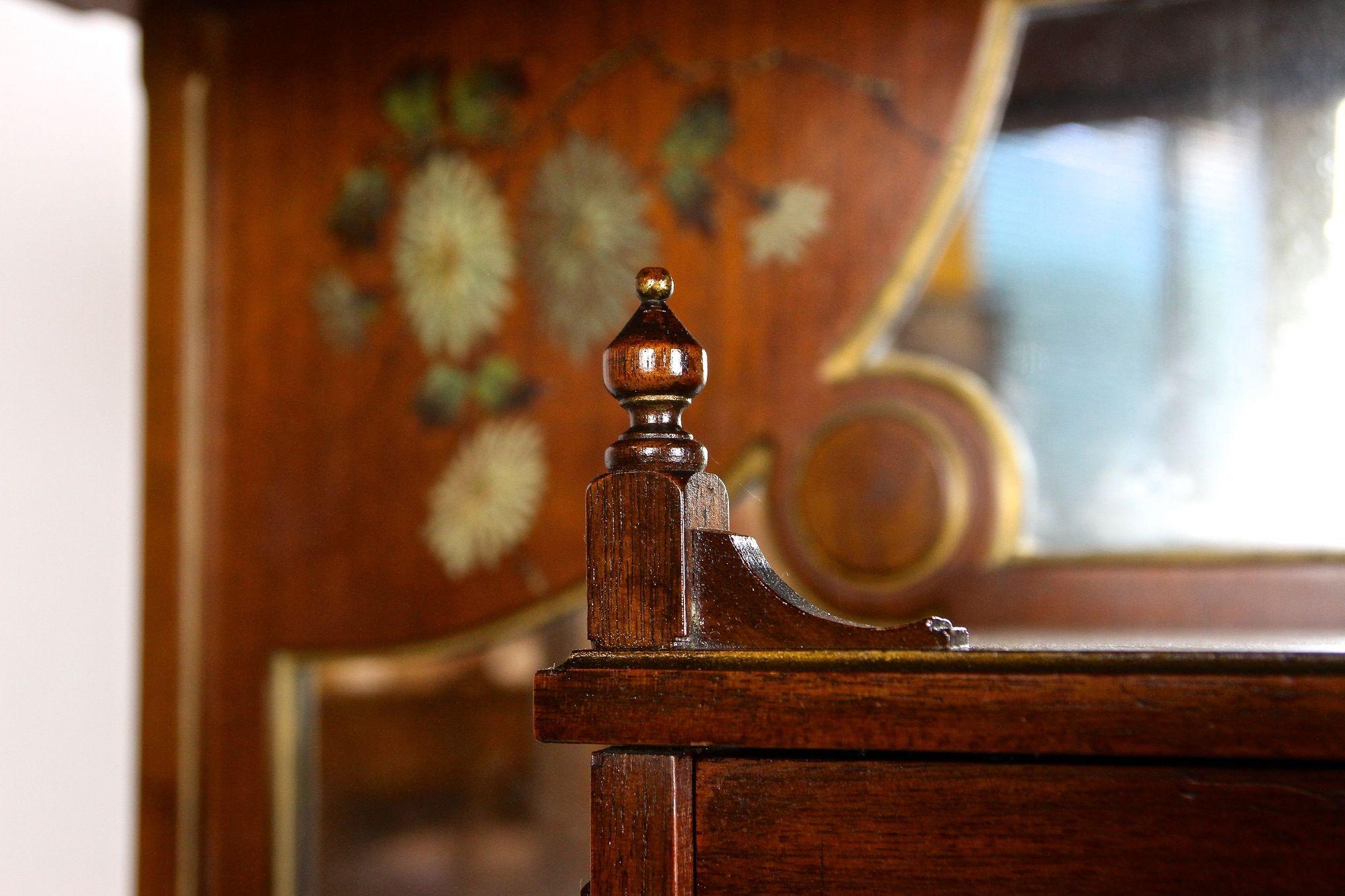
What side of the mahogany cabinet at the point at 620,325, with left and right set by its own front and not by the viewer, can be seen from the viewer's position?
front
